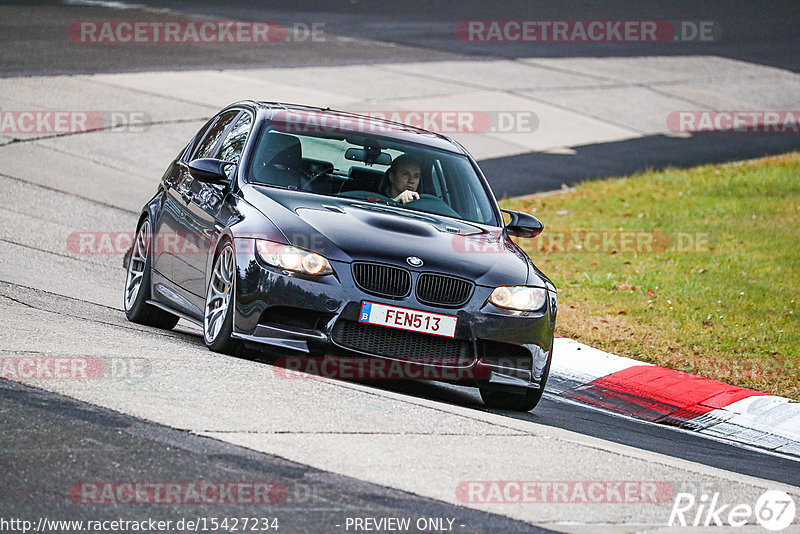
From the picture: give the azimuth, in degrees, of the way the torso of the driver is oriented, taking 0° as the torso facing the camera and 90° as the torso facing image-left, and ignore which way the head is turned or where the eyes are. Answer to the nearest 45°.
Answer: approximately 315°

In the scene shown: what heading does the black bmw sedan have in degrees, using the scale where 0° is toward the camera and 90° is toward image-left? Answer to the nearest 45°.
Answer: approximately 315°
